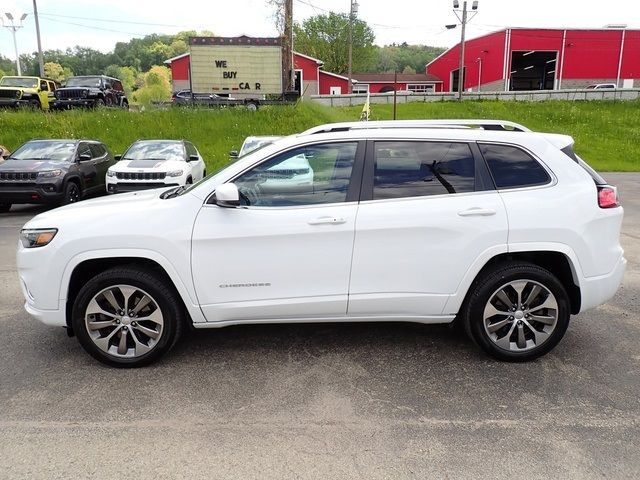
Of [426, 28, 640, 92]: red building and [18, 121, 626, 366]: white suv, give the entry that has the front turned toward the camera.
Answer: the red building

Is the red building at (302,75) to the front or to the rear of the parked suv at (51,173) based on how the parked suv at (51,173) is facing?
to the rear

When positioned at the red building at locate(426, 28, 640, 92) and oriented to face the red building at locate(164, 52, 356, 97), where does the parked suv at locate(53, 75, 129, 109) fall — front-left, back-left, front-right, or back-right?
front-left

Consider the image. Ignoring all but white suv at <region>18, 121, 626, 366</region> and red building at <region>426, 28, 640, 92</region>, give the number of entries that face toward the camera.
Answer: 1

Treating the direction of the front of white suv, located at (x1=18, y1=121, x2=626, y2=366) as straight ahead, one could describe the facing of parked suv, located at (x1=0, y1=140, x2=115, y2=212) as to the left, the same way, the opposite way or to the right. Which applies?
to the left

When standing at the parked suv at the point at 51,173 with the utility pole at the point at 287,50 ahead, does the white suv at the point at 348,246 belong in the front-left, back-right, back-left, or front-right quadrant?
back-right

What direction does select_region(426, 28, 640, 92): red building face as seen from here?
toward the camera

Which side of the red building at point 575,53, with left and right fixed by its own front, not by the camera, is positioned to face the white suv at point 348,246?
front

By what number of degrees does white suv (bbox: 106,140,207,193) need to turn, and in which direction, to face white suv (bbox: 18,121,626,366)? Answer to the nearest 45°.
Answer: approximately 45° to its left

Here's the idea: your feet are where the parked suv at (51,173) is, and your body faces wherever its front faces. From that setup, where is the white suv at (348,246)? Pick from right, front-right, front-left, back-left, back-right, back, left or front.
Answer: front-left

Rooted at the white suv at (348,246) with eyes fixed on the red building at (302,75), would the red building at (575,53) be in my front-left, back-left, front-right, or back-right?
front-right

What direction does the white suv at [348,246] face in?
to the viewer's left

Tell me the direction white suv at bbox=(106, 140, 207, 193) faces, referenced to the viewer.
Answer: facing the viewer and to the left of the viewer
